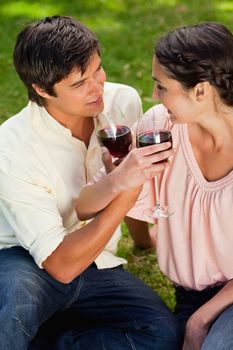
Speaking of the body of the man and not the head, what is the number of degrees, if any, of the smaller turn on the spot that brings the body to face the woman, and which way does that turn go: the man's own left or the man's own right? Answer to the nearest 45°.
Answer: approximately 45° to the man's own left

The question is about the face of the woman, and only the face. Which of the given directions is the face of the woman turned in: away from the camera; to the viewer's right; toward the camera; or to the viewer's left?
to the viewer's left

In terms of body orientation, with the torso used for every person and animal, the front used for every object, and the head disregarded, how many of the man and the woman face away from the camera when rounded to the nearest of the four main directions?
0

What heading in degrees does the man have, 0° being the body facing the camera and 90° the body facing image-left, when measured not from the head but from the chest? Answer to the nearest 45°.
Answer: approximately 315°

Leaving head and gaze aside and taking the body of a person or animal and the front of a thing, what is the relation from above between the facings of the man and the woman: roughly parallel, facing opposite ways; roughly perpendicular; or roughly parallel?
roughly perpendicular

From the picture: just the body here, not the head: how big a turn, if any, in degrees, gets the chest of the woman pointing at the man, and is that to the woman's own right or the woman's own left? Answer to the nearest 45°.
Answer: approximately 45° to the woman's own right

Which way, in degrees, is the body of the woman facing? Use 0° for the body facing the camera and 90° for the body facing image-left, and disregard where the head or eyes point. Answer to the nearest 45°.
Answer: approximately 45°
